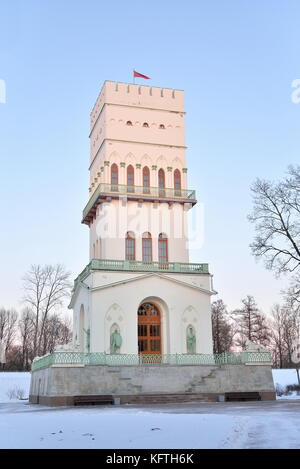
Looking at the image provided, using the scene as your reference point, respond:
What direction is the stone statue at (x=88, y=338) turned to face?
to the viewer's left

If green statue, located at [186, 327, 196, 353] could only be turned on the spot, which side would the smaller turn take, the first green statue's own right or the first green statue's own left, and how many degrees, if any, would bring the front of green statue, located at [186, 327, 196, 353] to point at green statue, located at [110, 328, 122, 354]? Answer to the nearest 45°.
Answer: approximately 45° to the first green statue's own right

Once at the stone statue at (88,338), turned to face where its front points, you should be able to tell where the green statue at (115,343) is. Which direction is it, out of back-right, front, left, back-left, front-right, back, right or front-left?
back-left

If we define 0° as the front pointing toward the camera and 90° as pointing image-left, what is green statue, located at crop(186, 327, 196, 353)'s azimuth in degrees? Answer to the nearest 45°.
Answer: approximately 0°

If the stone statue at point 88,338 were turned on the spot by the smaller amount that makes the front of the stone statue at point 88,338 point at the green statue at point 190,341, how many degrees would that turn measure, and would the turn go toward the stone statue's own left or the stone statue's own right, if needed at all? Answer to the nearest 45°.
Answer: approximately 180°

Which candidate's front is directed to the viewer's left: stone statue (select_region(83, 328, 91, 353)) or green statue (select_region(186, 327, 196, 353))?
stone statue (select_region(83, 328, 91, 353))

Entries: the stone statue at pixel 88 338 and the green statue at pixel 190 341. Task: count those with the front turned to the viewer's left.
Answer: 1

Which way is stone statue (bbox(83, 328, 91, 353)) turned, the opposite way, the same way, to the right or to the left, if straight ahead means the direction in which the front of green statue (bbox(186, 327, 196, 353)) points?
to the right

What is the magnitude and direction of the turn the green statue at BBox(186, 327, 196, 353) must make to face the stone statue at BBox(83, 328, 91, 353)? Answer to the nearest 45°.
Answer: approximately 90° to its right
